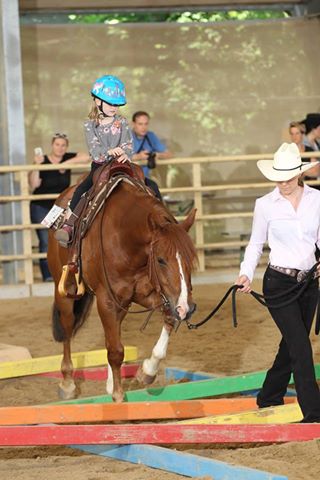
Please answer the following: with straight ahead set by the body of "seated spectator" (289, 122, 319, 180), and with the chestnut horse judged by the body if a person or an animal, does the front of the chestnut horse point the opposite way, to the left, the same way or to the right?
to the left

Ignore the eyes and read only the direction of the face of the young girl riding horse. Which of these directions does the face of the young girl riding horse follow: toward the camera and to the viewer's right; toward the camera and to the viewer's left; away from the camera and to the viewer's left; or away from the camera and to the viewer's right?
toward the camera and to the viewer's right

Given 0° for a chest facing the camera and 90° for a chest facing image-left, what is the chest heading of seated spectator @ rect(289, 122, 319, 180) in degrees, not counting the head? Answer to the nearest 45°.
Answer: approximately 45°

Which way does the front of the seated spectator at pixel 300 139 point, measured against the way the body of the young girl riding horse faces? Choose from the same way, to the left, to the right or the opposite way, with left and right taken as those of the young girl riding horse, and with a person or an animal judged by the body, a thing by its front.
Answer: to the right

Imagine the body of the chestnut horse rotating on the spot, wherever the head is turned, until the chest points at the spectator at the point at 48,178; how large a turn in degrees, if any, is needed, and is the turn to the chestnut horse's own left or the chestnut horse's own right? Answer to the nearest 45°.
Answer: approximately 135° to the chestnut horse's own left

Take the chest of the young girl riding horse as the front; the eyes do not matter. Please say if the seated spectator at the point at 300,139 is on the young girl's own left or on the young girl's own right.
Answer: on the young girl's own left
